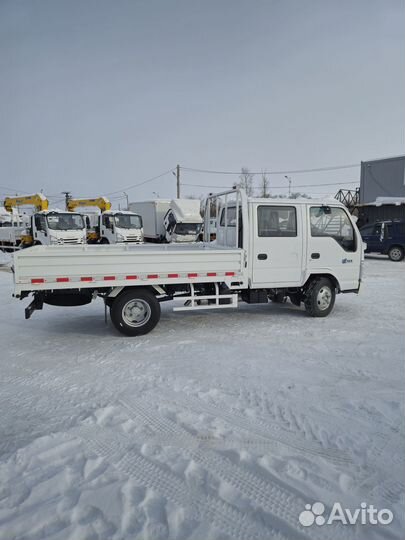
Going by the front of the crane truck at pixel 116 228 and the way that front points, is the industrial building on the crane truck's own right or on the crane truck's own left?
on the crane truck's own left

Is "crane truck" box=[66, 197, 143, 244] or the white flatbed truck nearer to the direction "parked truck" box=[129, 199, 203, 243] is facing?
the white flatbed truck

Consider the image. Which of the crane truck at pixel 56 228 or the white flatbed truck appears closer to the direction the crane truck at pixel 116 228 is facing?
the white flatbed truck

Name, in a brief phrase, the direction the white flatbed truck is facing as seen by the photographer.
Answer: facing to the right of the viewer

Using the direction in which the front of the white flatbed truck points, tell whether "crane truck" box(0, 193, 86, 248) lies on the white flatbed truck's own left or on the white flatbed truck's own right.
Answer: on the white flatbed truck's own left

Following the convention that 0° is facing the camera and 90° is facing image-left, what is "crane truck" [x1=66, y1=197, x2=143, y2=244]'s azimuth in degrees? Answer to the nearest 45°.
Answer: approximately 315°

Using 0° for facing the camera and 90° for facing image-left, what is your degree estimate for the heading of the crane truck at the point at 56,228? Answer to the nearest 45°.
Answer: approximately 315°

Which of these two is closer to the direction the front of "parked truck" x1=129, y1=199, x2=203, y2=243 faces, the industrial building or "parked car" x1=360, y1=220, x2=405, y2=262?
the parked car
